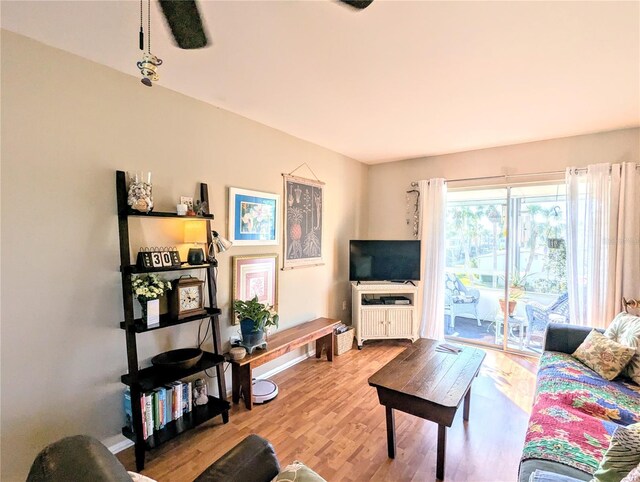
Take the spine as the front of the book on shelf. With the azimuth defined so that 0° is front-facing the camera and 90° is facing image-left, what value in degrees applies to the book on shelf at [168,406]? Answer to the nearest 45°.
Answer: approximately 315°

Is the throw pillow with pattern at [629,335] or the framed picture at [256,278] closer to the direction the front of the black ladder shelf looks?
the throw pillow with pattern

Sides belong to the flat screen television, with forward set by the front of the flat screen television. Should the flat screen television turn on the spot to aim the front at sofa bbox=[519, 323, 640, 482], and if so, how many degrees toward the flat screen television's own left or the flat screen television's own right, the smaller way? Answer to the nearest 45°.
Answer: approximately 45° to the flat screen television's own left

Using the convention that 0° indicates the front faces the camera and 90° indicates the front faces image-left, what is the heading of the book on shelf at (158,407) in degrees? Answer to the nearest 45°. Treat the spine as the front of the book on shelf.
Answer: approximately 315°

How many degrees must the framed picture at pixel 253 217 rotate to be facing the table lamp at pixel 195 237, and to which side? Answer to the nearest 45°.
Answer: approximately 90° to its right

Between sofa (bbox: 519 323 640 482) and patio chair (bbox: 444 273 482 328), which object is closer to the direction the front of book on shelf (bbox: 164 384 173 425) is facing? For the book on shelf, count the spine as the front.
the sofa

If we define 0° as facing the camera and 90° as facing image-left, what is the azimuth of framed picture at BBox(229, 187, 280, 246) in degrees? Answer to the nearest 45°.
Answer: approximately 315°

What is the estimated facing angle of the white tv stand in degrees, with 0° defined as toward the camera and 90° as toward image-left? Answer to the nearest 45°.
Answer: approximately 0°
